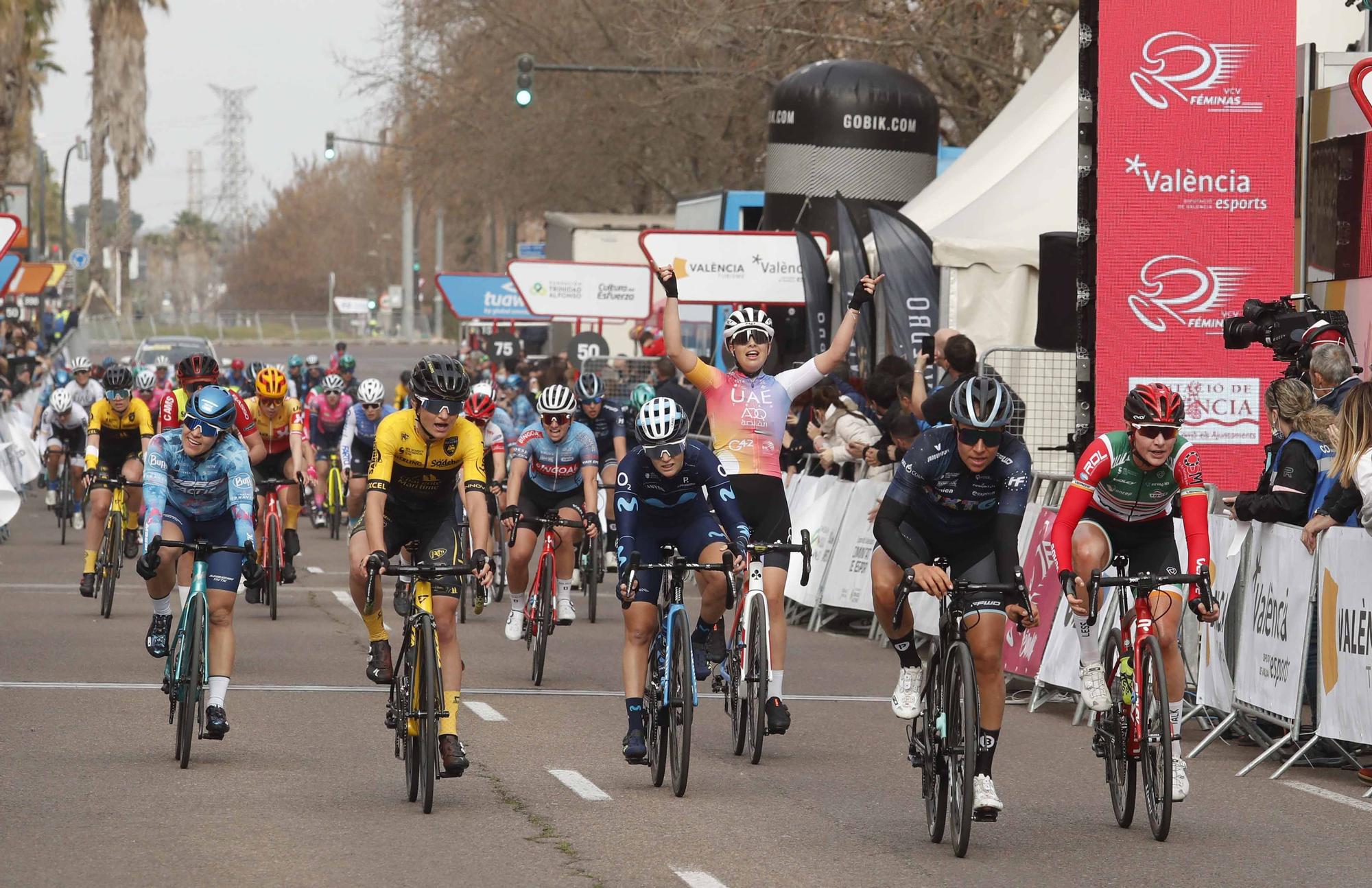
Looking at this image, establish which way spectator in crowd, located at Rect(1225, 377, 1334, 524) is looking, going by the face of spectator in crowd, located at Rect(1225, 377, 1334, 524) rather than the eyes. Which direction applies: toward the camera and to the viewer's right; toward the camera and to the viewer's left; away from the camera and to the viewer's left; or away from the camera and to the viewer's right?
away from the camera and to the viewer's left

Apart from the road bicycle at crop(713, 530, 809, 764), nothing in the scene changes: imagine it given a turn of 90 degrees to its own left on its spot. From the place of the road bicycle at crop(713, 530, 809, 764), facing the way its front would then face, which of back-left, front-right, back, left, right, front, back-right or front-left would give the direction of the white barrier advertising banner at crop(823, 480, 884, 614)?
left

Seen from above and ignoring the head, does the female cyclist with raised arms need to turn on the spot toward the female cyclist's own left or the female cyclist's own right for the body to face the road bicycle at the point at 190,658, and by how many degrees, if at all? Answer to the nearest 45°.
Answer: approximately 45° to the female cyclist's own right

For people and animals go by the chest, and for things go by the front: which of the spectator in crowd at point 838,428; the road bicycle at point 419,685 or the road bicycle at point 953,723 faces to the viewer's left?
the spectator in crowd

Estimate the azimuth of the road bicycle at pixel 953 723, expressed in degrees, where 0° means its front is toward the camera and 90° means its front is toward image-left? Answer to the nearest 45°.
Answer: approximately 0°
